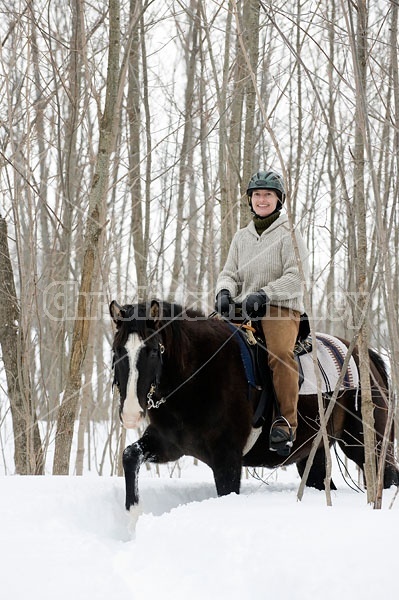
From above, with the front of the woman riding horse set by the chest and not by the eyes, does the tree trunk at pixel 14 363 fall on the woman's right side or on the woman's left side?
on the woman's right side

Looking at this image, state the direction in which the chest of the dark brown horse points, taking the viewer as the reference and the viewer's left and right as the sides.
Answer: facing the viewer and to the left of the viewer

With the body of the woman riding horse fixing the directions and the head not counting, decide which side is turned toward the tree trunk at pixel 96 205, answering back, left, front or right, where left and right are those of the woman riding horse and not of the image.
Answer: right

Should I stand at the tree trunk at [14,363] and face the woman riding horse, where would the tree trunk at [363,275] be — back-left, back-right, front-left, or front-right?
front-right
